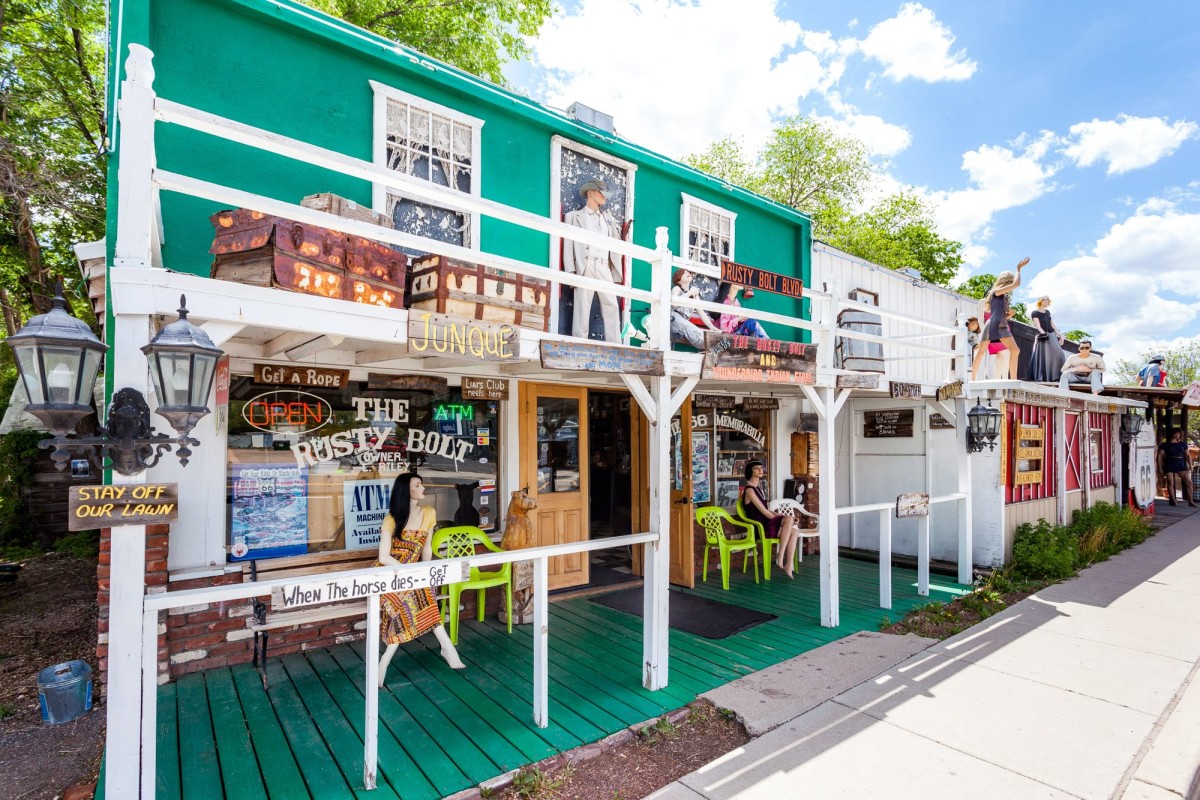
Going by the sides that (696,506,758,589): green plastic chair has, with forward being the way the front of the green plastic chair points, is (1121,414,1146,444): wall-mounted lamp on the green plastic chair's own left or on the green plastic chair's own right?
on the green plastic chair's own left

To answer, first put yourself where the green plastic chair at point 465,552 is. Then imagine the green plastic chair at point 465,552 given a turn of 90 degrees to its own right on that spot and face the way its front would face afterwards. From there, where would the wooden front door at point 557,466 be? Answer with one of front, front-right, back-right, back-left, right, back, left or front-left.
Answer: back

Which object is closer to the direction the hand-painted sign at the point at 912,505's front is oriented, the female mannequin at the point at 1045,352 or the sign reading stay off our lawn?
the sign reading stay off our lawn

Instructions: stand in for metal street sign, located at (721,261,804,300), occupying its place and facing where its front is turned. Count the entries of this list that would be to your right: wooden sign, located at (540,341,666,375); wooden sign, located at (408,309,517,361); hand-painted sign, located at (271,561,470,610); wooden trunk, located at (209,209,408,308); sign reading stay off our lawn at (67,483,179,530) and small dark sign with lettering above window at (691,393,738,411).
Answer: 5

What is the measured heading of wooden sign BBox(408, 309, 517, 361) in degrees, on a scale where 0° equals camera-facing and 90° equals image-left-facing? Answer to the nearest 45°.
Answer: approximately 315°

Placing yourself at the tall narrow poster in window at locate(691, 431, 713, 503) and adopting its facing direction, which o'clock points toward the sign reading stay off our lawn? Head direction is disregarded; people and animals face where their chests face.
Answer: The sign reading stay off our lawn is roughly at 2 o'clock from the tall narrow poster in window.

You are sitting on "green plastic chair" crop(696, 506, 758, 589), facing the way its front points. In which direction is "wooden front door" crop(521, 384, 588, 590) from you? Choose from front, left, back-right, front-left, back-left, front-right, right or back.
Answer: right

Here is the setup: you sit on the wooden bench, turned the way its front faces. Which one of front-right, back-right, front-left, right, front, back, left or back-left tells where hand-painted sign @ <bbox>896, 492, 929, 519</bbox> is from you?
front-left

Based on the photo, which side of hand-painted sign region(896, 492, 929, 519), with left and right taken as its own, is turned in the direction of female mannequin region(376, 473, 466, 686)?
right

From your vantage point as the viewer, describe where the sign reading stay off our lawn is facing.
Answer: facing the viewer

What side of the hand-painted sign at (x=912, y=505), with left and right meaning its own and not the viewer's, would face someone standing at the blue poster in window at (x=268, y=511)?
right

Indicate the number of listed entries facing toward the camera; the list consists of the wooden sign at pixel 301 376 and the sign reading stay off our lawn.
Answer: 2

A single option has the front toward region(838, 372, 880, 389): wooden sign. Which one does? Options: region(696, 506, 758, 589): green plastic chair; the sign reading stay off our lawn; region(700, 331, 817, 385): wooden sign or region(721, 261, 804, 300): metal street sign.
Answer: the green plastic chair
